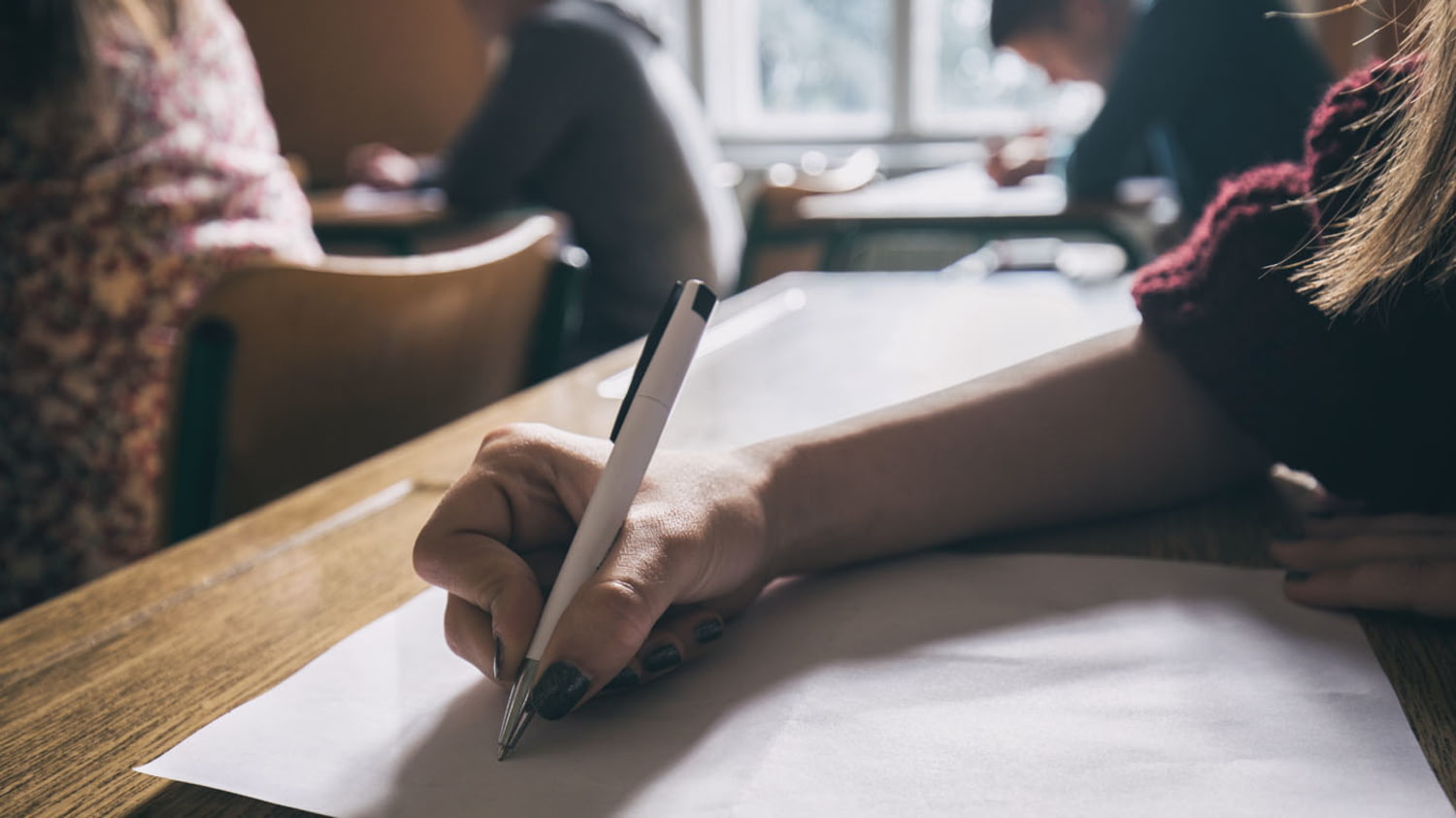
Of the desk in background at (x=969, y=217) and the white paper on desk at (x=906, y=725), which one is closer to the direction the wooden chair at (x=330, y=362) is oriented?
the desk in background

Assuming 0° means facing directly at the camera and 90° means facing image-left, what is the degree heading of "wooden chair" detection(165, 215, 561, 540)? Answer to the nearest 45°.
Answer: approximately 135°

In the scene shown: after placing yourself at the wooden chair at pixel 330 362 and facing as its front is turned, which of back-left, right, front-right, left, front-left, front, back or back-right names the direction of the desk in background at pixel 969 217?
right

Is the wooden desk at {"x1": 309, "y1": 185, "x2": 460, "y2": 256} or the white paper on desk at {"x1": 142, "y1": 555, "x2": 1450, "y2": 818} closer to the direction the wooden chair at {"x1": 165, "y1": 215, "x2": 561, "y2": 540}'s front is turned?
the wooden desk

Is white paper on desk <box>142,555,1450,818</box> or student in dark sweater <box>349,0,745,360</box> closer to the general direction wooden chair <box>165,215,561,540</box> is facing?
the student in dark sweater

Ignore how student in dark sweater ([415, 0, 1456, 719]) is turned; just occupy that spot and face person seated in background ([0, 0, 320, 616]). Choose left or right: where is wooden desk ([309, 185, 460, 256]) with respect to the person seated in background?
right
